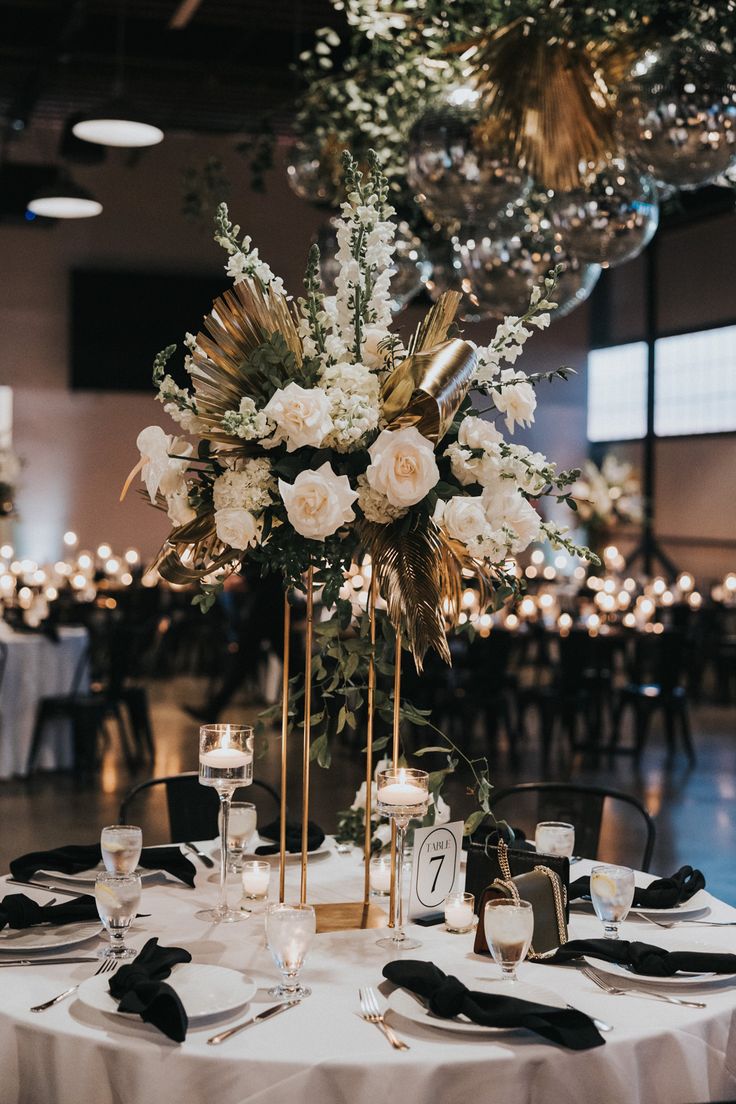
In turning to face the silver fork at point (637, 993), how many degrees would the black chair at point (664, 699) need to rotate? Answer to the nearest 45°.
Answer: approximately 135° to its left

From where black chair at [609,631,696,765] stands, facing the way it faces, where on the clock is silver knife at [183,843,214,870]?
The silver knife is roughly at 8 o'clock from the black chair.

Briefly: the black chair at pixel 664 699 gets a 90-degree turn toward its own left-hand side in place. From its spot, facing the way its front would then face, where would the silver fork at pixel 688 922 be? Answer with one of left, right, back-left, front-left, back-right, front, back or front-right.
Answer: front-left

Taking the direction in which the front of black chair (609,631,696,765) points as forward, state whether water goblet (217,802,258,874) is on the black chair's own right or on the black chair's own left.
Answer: on the black chair's own left

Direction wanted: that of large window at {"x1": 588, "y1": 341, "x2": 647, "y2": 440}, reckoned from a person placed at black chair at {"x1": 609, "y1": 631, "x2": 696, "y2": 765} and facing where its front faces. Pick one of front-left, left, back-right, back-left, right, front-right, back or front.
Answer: front-right

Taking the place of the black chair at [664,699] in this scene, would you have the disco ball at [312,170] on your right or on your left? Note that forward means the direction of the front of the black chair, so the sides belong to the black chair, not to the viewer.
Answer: on your left

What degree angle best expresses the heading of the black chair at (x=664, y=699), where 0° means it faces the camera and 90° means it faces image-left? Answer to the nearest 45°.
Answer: approximately 135°

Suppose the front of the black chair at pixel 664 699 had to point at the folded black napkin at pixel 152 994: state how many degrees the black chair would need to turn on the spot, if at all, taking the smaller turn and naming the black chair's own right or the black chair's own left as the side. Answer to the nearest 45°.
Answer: approximately 135° to the black chair's own left

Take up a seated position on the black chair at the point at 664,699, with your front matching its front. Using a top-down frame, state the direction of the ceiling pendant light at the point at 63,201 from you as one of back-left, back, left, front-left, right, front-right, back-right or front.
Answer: front-left

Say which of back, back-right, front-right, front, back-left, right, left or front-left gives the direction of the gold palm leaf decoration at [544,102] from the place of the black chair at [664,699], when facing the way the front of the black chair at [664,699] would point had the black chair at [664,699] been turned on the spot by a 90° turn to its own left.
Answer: front-left

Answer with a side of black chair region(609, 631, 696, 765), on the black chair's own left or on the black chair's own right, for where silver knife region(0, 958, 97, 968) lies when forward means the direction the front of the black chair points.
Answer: on the black chair's own left

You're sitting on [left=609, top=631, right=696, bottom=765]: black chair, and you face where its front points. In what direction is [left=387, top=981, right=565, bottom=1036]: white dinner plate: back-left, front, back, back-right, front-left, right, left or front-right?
back-left

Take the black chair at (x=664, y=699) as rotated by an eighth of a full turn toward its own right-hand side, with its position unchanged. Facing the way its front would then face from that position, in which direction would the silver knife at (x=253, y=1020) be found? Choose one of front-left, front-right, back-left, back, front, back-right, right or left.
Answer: back

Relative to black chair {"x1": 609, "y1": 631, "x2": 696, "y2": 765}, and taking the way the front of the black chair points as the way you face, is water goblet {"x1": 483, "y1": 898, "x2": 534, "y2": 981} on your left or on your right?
on your left

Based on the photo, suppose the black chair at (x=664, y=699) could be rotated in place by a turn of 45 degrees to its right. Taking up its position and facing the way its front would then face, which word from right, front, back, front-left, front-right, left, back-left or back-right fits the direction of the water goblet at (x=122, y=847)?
back

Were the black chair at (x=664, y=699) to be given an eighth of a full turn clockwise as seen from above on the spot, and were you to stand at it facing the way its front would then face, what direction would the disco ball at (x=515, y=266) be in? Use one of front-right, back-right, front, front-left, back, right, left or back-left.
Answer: back

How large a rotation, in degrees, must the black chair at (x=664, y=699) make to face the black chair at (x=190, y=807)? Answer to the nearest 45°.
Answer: approximately 135° to its left

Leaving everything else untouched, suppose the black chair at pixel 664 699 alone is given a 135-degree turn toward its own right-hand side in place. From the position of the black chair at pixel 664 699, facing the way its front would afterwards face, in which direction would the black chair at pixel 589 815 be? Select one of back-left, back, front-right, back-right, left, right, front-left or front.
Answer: right
